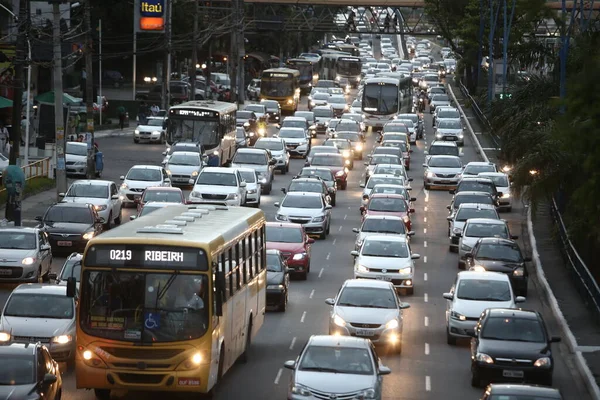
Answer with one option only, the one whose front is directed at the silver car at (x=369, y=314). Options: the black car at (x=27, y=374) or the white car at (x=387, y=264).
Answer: the white car at (x=387, y=264)

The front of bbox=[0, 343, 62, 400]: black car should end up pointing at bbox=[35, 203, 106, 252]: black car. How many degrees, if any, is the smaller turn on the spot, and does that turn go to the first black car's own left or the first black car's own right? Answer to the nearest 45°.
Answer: approximately 135° to the first black car's own right

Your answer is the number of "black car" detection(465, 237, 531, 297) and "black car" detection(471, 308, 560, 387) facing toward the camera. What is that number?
2

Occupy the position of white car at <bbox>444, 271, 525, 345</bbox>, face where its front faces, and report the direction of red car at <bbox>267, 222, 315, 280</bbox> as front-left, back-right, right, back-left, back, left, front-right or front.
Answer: back-right

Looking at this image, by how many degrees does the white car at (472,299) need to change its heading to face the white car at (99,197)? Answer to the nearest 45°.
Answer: approximately 135° to its right

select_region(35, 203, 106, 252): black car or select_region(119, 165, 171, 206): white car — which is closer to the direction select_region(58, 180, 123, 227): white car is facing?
the black car

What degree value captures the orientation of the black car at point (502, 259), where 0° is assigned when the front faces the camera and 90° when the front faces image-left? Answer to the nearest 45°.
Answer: approximately 0°
